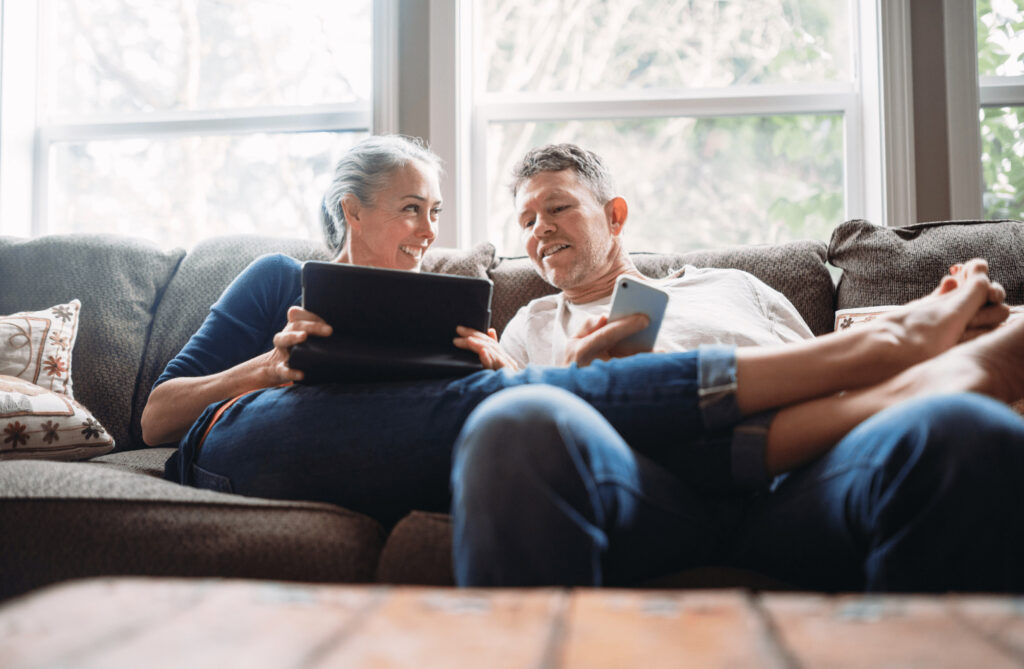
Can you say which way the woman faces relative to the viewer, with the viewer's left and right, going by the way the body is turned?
facing to the right of the viewer

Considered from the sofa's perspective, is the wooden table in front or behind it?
in front

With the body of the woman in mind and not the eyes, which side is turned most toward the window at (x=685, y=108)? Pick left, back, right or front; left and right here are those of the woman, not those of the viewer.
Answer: left

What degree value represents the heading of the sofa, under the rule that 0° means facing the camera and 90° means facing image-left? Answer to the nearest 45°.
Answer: approximately 0°

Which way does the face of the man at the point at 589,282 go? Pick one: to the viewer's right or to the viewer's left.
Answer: to the viewer's left

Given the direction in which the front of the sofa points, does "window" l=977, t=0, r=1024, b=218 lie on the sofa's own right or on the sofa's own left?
on the sofa's own left
